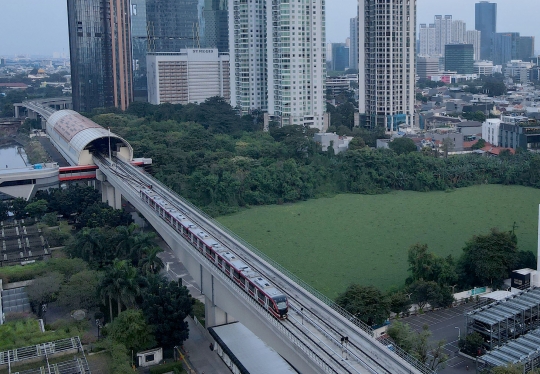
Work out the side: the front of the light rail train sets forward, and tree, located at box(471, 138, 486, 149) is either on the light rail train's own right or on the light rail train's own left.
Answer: on the light rail train's own left

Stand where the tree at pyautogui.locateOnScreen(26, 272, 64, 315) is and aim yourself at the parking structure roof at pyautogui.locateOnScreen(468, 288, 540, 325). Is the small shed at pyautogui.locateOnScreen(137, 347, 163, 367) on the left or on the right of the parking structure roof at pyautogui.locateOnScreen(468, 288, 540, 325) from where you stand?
right

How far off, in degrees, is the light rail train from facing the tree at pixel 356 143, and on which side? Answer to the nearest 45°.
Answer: approximately 135° to its left

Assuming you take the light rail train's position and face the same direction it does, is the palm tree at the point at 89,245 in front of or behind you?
behind

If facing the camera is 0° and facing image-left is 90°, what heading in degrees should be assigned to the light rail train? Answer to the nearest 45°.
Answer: approximately 315°

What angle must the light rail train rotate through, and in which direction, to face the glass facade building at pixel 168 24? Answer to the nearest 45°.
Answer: approximately 135° to its left

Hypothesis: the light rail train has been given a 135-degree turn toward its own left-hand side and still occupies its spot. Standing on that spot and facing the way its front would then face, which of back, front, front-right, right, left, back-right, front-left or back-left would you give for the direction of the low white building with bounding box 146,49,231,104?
front

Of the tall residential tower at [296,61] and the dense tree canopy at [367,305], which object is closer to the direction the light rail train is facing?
the dense tree canopy

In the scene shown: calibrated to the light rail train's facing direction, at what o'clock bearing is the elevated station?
The elevated station is roughly at 7 o'clock from the light rail train.

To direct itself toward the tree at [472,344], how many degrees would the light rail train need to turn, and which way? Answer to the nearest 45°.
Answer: approximately 45° to its left

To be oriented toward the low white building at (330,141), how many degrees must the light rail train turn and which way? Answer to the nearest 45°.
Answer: approximately 135° to its left

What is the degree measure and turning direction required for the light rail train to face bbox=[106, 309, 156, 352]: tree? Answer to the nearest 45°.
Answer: approximately 45° to its right

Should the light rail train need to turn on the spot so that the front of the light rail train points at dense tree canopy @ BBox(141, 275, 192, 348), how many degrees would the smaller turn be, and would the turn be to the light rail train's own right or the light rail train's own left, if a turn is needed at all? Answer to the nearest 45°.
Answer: approximately 135° to the light rail train's own right
